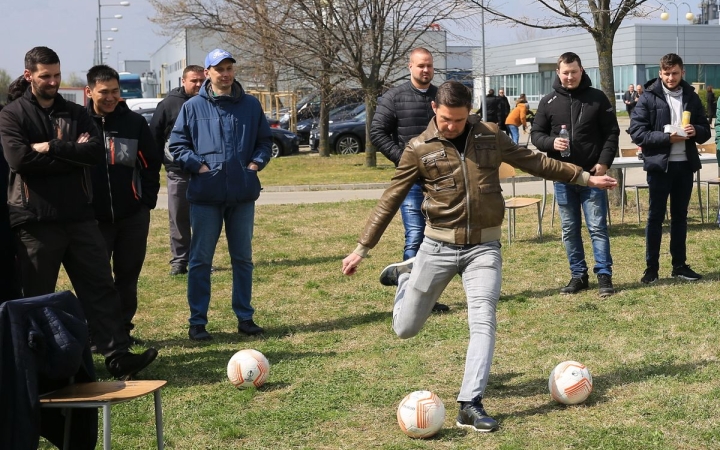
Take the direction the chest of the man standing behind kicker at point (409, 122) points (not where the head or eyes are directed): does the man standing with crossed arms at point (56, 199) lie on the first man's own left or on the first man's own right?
on the first man's own right

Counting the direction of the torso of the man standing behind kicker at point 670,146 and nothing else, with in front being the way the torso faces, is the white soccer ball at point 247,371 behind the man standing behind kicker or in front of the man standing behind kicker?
in front

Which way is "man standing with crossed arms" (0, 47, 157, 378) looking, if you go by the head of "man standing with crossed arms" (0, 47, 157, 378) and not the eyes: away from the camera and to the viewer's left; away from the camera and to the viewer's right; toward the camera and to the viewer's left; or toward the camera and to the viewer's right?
toward the camera and to the viewer's right

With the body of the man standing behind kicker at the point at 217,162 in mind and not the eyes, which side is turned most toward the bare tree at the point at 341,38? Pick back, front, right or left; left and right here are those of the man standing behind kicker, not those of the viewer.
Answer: back

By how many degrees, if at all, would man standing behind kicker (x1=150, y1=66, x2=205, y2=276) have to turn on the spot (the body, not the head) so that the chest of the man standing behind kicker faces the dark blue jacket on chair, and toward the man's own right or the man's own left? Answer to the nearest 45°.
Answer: approximately 45° to the man's own right

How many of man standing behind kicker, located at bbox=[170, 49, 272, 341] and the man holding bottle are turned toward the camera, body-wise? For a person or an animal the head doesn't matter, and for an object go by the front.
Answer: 2

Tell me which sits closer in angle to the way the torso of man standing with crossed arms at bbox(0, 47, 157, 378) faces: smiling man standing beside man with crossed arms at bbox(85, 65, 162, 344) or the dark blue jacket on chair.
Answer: the dark blue jacket on chair

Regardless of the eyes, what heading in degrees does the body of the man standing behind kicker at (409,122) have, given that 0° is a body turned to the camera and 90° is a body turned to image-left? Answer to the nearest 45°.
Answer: approximately 315°

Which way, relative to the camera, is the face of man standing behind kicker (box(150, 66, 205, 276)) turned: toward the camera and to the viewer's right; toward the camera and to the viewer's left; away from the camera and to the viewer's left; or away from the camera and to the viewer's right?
toward the camera and to the viewer's right

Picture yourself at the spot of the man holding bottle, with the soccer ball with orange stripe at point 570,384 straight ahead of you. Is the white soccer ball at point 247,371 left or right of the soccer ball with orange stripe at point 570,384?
right

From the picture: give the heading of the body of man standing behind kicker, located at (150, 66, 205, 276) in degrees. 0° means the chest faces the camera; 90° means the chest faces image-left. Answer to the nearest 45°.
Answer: approximately 315°

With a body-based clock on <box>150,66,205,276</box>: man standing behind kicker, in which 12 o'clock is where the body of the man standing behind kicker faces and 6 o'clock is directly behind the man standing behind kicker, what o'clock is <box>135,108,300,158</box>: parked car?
The parked car is roughly at 8 o'clock from the man standing behind kicker.
